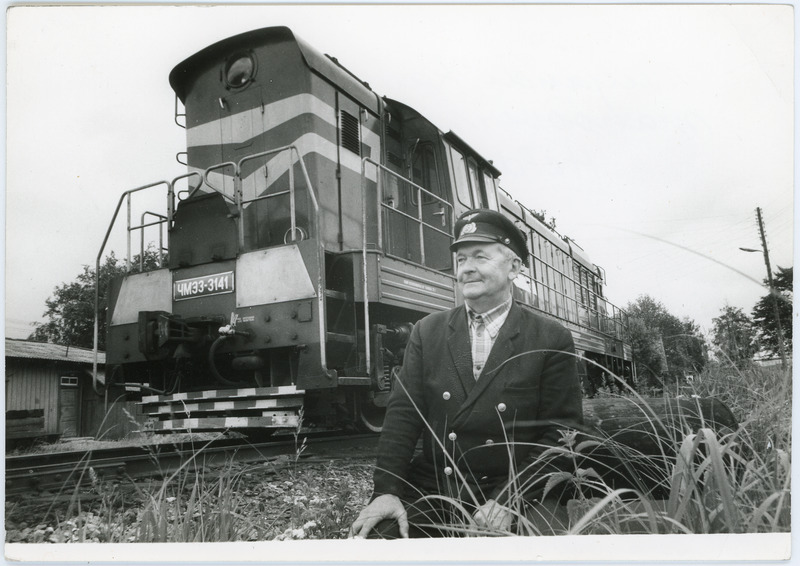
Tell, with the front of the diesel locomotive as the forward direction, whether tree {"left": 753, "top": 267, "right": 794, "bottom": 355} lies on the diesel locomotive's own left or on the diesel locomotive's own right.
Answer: on the diesel locomotive's own left

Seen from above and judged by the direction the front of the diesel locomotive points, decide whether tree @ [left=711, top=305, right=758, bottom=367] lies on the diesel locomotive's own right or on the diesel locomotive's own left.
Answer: on the diesel locomotive's own left

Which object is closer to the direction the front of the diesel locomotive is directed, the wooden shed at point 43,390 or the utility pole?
the wooden shed

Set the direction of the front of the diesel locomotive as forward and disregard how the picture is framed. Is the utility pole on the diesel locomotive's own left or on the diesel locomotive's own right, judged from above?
on the diesel locomotive's own left

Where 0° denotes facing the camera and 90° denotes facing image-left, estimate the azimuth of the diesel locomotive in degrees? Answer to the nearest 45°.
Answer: approximately 45°

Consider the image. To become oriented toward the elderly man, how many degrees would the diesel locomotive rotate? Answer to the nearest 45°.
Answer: approximately 45° to its left
